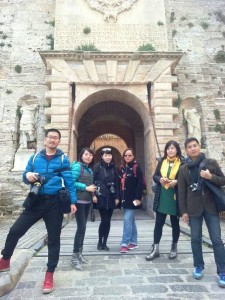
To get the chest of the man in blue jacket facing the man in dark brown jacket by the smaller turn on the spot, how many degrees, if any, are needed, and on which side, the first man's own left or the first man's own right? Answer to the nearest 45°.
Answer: approximately 90° to the first man's own left

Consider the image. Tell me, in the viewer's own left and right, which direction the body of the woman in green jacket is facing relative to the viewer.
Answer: facing the viewer and to the right of the viewer

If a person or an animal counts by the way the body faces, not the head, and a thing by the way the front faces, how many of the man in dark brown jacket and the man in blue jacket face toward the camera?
2

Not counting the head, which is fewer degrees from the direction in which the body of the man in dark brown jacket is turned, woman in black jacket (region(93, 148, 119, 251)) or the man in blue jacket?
the man in blue jacket

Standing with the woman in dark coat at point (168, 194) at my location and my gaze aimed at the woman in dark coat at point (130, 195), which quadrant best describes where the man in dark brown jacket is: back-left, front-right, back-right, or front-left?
back-left

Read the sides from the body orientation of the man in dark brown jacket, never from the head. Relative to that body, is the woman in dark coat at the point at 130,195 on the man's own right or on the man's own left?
on the man's own right

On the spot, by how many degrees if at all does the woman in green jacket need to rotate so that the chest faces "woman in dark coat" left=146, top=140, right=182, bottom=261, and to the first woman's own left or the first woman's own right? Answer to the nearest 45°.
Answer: approximately 45° to the first woman's own left

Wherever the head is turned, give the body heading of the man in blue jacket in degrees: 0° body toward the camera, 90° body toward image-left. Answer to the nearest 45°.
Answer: approximately 0°

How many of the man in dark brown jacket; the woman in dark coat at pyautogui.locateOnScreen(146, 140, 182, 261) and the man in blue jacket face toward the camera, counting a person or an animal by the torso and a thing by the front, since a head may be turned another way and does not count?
3

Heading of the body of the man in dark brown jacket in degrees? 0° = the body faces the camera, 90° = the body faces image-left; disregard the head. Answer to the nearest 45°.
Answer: approximately 0°
